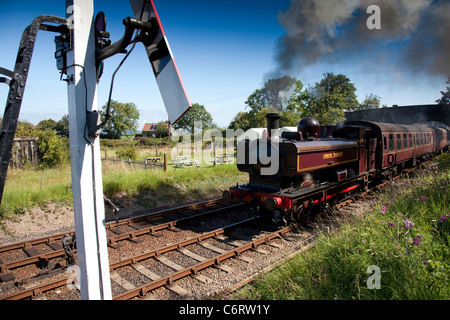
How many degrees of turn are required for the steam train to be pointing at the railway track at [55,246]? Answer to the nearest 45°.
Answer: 0° — it already faces it

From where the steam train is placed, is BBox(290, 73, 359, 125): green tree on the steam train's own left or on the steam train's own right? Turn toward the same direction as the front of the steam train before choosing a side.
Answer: on the steam train's own right

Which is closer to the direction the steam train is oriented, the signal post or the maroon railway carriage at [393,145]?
the signal post

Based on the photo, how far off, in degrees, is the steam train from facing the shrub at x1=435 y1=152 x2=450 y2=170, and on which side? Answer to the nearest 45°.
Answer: approximately 180°

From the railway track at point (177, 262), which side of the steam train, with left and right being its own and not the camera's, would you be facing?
front

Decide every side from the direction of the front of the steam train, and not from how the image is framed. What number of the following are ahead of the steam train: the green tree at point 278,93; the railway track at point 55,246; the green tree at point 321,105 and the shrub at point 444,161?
1

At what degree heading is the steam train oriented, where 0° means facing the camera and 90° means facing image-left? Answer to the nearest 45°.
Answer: approximately 45°

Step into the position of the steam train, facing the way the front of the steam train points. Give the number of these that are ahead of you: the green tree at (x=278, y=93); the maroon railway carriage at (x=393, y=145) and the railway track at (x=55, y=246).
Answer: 1

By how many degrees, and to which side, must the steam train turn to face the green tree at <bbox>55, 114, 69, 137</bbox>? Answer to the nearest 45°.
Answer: approximately 90° to its right

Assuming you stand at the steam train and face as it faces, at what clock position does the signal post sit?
The signal post is roughly at 11 o'clock from the steam train.

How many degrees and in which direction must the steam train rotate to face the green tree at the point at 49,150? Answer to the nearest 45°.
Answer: approximately 45° to its right

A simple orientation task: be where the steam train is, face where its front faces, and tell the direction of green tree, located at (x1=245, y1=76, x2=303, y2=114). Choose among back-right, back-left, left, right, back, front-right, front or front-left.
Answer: back-right
